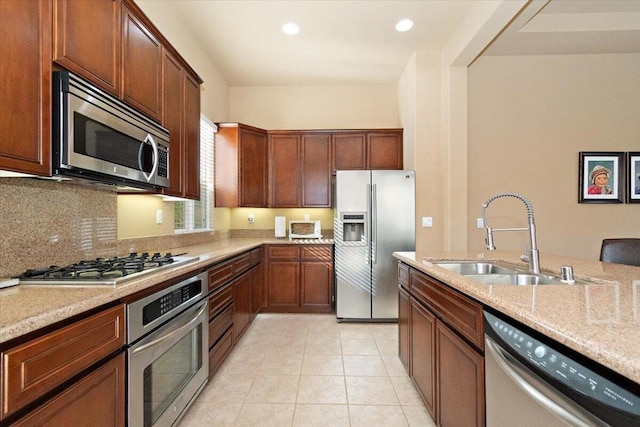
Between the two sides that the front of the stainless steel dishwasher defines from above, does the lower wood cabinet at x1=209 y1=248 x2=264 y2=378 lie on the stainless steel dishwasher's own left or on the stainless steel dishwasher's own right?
on the stainless steel dishwasher's own right

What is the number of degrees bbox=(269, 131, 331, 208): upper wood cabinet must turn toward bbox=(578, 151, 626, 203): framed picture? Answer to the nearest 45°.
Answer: approximately 90° to its left

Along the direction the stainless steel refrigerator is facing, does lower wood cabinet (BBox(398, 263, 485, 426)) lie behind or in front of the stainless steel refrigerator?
in front

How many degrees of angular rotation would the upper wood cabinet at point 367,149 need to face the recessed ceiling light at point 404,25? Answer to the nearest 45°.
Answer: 0° — it already faces it

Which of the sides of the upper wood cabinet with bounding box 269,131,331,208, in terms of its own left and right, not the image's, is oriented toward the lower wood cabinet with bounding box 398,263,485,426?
front

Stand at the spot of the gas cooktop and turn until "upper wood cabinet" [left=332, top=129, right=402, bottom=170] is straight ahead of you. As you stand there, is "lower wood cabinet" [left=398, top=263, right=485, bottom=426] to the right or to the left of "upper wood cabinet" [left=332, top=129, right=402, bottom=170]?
right

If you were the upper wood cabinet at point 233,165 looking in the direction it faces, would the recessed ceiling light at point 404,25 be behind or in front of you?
in front

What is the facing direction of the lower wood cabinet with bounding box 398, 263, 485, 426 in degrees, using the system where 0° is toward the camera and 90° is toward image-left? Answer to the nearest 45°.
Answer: approximately 45°

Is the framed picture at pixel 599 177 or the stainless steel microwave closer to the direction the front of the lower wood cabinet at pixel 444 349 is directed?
the stainless steel microwave
